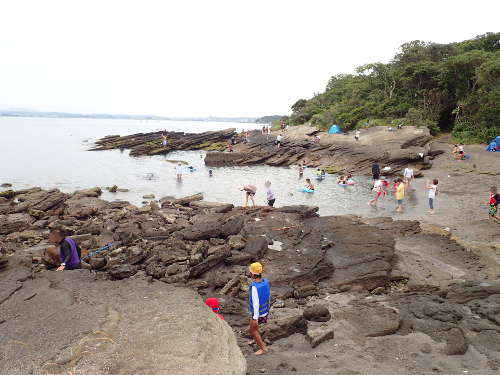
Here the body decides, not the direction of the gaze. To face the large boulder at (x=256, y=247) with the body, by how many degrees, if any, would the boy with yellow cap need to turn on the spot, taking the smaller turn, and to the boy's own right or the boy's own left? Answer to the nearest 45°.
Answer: approximately 45° to the boy's own right

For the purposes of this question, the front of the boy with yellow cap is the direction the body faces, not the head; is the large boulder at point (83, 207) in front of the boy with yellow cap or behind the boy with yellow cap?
in front

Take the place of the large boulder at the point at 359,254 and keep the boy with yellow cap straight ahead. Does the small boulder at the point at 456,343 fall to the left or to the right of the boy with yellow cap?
left

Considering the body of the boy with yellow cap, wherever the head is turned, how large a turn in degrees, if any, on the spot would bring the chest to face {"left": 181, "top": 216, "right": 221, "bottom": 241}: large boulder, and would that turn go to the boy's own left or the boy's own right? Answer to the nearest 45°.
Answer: approximately 45° to the boy's own right

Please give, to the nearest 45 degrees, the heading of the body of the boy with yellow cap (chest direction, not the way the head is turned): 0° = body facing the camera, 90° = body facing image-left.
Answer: approximately 135°

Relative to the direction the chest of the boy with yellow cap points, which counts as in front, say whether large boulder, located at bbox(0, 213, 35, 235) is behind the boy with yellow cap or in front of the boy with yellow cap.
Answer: in front

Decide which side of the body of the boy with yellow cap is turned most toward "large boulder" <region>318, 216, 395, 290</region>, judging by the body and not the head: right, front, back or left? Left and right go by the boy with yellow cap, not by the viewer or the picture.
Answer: right

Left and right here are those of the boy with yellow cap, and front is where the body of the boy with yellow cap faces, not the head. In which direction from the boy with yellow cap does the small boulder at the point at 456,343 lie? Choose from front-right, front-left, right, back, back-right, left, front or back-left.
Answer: back-right

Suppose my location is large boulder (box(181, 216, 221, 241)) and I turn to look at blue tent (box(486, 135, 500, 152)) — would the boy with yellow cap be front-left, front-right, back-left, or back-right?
back-right

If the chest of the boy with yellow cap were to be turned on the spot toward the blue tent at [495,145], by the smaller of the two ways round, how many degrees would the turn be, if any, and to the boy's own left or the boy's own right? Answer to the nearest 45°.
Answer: approximately 90° to the boy's own right
